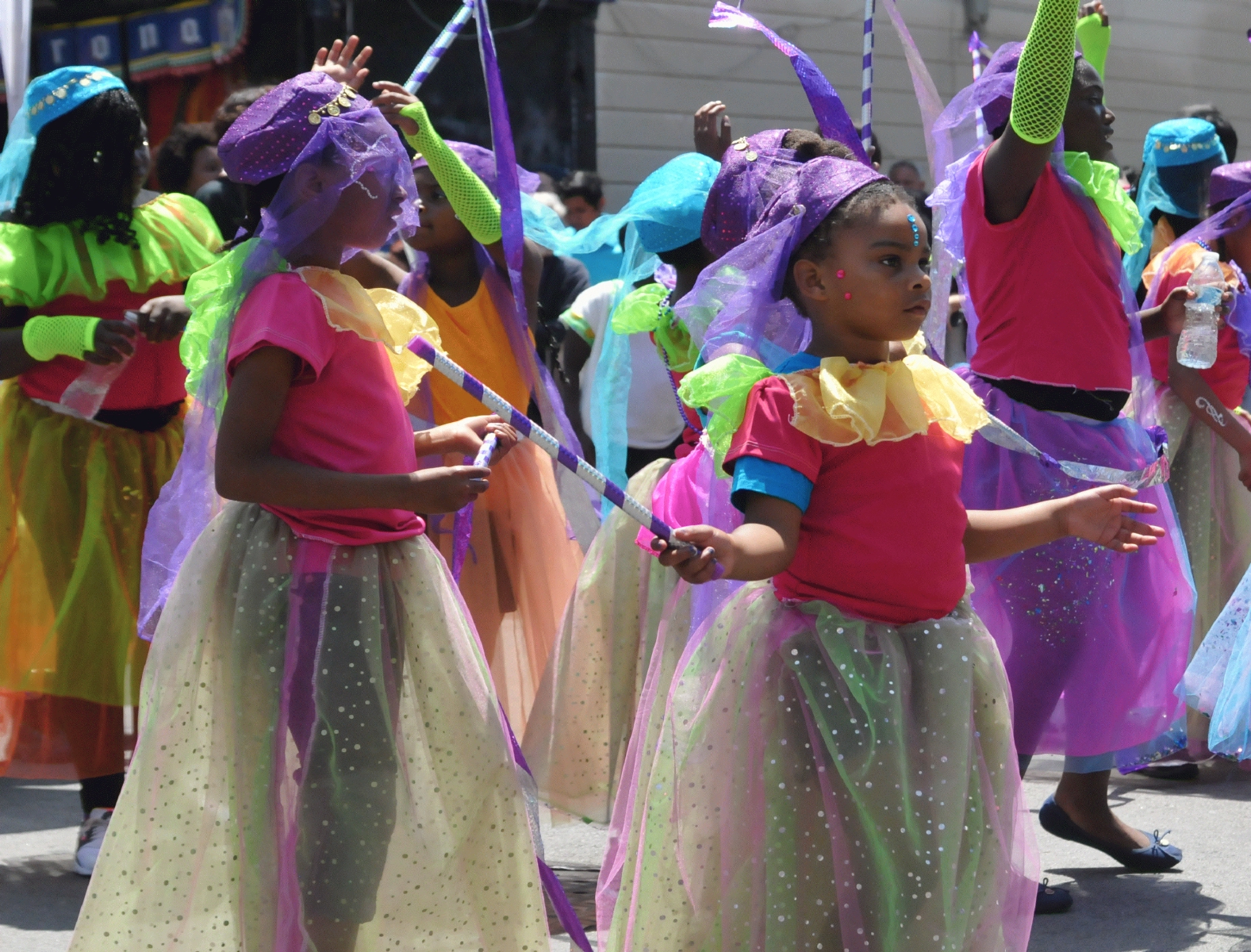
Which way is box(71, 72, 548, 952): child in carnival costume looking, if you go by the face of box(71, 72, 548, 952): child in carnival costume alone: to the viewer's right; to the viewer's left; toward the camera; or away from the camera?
to the viewer's right

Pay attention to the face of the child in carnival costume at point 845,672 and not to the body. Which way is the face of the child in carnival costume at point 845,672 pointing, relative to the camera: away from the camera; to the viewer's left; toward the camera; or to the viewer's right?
to the viewer's right

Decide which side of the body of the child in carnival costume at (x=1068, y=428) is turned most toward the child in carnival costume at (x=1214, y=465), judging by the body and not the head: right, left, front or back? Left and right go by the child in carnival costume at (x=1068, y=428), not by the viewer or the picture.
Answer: left

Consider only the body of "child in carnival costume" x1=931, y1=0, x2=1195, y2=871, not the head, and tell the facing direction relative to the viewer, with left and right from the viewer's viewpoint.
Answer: facing to the right of the viewer

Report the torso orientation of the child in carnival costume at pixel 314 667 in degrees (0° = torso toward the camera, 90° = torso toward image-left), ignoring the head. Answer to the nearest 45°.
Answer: approximately 270°

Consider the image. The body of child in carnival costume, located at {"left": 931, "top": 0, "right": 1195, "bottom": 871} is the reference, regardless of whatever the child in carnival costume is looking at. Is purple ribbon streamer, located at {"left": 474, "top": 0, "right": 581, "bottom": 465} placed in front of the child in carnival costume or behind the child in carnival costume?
behind

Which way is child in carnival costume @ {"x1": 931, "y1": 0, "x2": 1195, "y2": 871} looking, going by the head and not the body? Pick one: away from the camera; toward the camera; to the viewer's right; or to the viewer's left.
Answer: to the viewer's right

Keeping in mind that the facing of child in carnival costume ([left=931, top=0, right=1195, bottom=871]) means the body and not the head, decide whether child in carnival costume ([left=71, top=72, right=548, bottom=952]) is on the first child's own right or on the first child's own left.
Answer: on the first child's own right

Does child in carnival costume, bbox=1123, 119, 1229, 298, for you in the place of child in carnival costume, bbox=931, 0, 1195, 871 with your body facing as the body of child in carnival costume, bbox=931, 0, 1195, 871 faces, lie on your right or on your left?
on your left

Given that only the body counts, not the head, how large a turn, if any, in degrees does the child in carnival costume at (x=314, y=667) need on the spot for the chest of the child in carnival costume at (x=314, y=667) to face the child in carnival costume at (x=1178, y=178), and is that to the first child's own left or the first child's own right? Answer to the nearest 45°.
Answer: approximately 45° to the first child's own left

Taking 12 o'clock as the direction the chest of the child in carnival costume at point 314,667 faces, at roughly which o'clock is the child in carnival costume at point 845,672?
the child in carnival costume at point 845,672 is roughly at 1 o'clock from the child in carnival costume at point 314,667.
